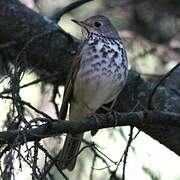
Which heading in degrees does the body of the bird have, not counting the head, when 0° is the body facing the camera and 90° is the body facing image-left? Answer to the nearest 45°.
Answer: approximately 315°
